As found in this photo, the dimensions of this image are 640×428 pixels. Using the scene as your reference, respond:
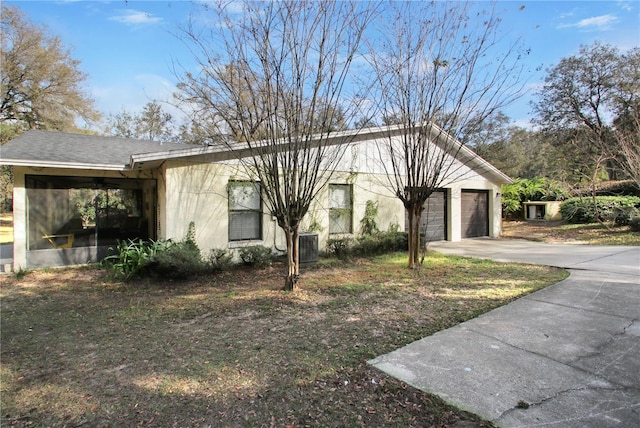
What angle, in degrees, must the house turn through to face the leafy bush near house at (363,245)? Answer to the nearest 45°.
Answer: approximately 45° to its left

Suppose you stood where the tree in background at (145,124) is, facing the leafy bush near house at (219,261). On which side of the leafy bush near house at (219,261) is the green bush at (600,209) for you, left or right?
left

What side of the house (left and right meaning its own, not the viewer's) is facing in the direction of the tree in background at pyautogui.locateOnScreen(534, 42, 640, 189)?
left

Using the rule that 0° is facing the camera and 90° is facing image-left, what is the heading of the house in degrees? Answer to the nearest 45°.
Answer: approximately 315°

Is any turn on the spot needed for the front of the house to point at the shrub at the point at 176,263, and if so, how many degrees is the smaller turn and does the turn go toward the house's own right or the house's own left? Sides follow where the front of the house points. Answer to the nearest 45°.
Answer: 0° — it already faces it

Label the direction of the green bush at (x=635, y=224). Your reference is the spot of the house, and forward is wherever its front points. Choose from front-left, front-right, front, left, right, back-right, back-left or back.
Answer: front-left

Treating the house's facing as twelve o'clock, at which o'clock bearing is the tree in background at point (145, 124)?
The tree in background is roughly at 7 o'clock from the house.

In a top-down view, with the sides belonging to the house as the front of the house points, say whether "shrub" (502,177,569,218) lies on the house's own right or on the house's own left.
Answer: on the house's own left

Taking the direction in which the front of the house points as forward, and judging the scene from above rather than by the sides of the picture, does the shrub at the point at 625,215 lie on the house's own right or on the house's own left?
on the house's own left

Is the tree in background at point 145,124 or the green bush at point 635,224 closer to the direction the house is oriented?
the green bush

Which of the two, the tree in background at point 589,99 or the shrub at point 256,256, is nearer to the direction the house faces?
the shrub

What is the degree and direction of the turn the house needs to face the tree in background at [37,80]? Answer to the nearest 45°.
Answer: approximately 180°
